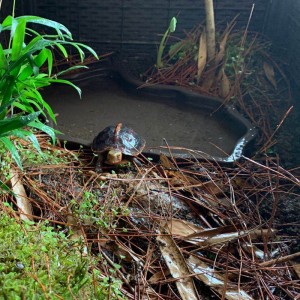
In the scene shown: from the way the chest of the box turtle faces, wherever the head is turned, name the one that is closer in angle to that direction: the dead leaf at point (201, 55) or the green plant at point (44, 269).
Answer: the green plant

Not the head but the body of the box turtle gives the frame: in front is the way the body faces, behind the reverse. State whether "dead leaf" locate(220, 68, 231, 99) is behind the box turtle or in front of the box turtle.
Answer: behind

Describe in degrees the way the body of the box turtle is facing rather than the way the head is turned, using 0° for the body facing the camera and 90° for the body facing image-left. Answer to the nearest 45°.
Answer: approximately 0°

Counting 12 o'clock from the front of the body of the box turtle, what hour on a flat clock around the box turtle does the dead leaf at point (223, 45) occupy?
The dead leaf is roughly at 7 o'clock from the box turtle.

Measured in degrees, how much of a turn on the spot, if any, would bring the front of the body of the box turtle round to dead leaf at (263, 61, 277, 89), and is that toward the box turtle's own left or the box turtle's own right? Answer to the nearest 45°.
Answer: approximately 135° to the box turtle's own left

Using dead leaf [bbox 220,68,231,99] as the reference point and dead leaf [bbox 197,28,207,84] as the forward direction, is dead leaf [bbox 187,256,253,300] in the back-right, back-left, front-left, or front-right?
back-left

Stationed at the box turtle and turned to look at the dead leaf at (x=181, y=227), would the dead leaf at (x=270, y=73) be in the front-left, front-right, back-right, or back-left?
back-left

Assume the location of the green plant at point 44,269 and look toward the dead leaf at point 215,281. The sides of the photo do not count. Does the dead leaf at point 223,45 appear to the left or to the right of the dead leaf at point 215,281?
left

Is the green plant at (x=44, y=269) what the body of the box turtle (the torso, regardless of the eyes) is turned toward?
yes
